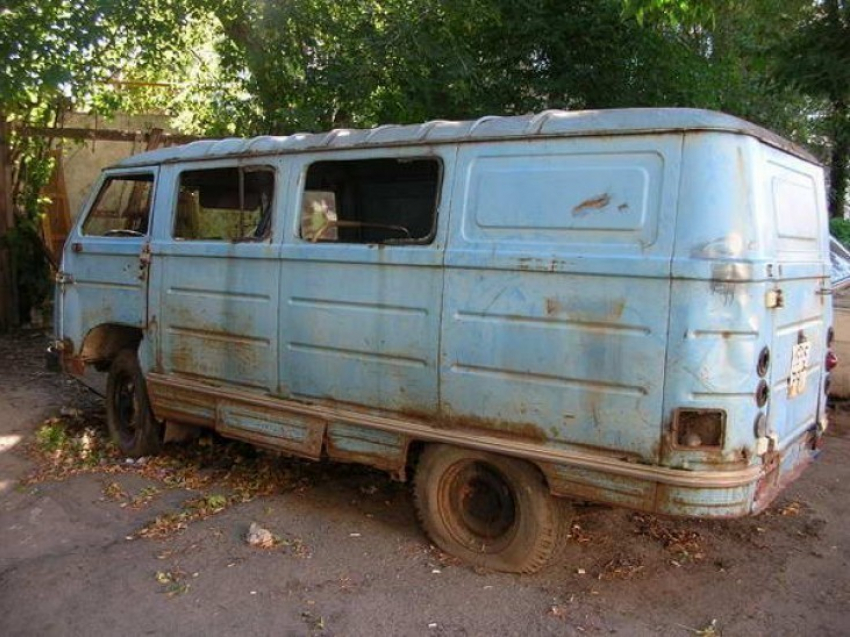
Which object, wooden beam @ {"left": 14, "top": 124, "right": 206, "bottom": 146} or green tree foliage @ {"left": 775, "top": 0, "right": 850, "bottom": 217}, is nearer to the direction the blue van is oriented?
the wooden beam

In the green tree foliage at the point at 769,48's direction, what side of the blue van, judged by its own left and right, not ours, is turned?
right

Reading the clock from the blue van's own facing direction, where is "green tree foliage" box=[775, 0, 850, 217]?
The green tree foliage is roughly at 3 o'clock from the blue van.

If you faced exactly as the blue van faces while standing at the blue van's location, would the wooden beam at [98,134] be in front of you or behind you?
in front

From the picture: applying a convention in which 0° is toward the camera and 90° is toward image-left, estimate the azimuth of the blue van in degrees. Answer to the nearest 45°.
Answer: approximately 135°

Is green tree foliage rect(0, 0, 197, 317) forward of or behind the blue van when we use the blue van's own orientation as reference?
forward
